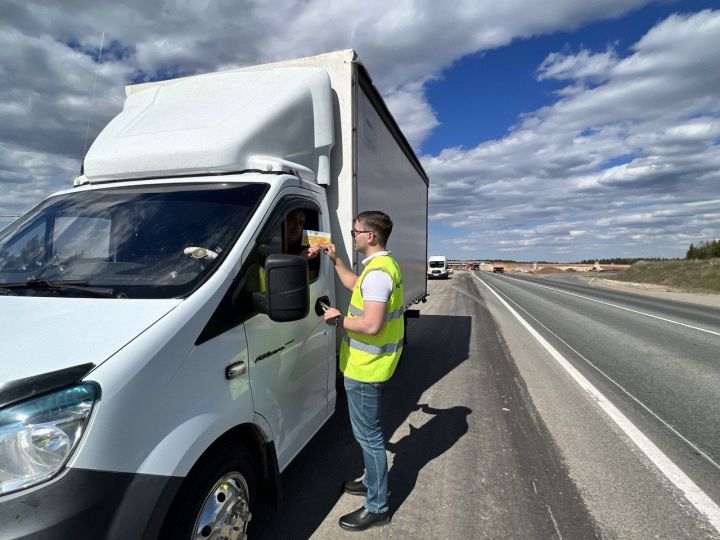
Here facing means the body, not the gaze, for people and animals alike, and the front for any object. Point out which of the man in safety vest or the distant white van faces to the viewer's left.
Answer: the man in safety vest

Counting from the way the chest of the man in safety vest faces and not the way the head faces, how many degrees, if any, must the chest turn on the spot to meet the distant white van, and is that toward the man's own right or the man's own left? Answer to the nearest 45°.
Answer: approximately 90° to the man's own right

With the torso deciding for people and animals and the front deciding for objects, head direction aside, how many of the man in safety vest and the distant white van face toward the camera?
1

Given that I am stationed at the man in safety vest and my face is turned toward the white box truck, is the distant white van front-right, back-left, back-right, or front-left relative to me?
front-right

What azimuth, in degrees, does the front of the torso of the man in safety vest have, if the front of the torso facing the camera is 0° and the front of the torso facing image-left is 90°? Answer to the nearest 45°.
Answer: approximately 90°

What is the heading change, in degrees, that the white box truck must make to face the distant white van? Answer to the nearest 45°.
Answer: approximately 180°

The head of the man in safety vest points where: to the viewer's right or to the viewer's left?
to the viewer's left

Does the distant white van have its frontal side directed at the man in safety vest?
yes

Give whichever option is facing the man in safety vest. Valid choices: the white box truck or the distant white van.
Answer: the distant white van

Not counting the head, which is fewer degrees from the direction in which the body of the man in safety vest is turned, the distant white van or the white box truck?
the white box truck

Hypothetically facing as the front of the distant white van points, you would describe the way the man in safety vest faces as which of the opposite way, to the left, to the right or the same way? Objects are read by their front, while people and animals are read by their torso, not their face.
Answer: to the right
